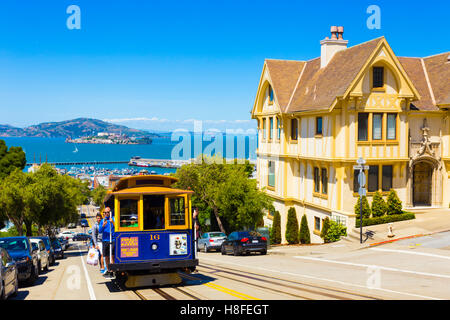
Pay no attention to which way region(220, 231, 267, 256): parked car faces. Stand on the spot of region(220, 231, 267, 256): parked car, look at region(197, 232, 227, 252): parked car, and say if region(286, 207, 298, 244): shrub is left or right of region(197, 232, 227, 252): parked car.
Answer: right

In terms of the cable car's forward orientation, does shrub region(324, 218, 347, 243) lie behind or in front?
behind

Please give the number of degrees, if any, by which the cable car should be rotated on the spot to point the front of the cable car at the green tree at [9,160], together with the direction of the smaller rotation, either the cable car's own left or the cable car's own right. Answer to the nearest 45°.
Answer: approximately 180°

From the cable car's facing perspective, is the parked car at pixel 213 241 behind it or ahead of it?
behind

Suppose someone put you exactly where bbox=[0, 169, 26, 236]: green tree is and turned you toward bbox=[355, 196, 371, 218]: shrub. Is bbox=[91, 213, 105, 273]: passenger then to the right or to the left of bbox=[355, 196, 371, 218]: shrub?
right

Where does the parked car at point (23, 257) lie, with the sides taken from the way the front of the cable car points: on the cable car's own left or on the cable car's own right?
on the cable car's own right

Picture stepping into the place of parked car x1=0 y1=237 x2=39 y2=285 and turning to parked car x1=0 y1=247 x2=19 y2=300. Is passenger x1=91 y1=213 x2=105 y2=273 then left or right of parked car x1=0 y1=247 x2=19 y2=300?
left

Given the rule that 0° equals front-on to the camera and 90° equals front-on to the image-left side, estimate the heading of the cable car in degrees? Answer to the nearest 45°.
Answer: approximately 0°
